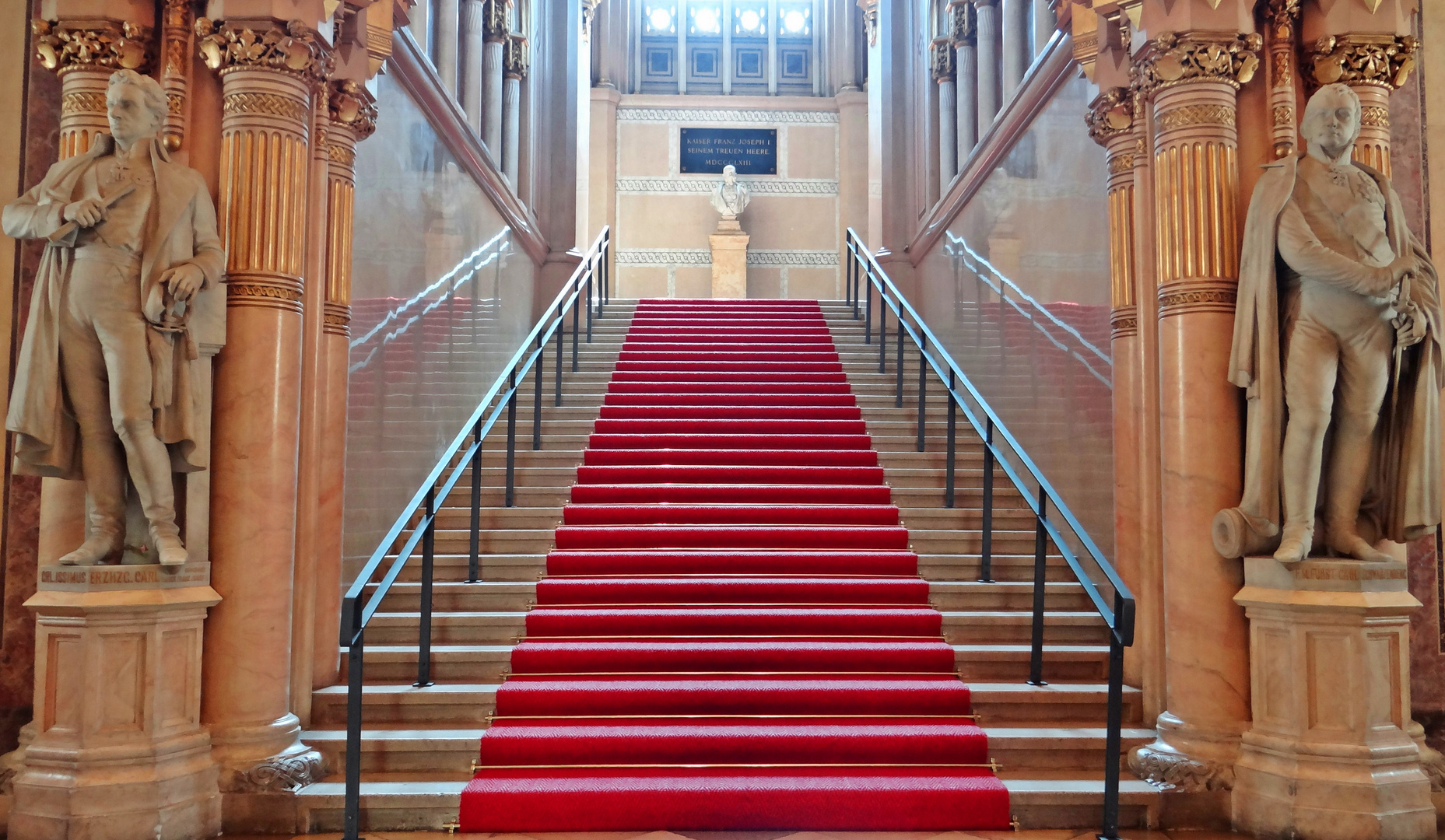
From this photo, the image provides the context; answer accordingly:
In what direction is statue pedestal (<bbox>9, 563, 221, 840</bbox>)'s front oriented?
toward the camera

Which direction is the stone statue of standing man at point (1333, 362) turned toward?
toward the camera

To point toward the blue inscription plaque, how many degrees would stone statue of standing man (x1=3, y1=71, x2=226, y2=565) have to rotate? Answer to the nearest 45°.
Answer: approximately 135° to its left

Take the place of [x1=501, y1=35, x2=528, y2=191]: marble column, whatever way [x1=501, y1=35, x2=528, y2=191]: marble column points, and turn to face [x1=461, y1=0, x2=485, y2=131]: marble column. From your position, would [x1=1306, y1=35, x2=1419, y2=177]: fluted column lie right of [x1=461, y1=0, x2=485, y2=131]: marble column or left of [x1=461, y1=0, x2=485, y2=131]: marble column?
left

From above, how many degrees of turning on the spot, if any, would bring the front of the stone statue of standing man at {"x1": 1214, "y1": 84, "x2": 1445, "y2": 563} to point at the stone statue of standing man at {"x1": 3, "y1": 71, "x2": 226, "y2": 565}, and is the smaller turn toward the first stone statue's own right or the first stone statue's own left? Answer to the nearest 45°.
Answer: approximately 45° to the first stone statue's own right

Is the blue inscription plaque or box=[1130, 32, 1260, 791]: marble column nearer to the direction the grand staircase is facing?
the marble column

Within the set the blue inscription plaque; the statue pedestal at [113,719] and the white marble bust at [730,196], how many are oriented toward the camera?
3

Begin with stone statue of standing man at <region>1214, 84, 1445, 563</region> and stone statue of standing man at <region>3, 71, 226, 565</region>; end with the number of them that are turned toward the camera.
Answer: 2

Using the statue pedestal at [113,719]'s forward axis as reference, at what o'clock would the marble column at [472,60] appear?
The marble column is roughly at 7 o'clock from the statue pedestal.

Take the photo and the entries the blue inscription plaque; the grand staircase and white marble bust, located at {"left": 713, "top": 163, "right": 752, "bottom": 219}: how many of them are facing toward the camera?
3

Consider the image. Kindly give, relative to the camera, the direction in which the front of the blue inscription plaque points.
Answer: facing the viewer

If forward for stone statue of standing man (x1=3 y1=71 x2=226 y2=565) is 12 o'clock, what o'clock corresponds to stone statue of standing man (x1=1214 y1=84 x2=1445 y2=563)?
stone statue of standing man (x1=1214 y1=84 x2=1445 y2=563) is roughly at 10 o'clock from stone statue of standing man (x1=3 y1=71 x2=226 y2=565).
